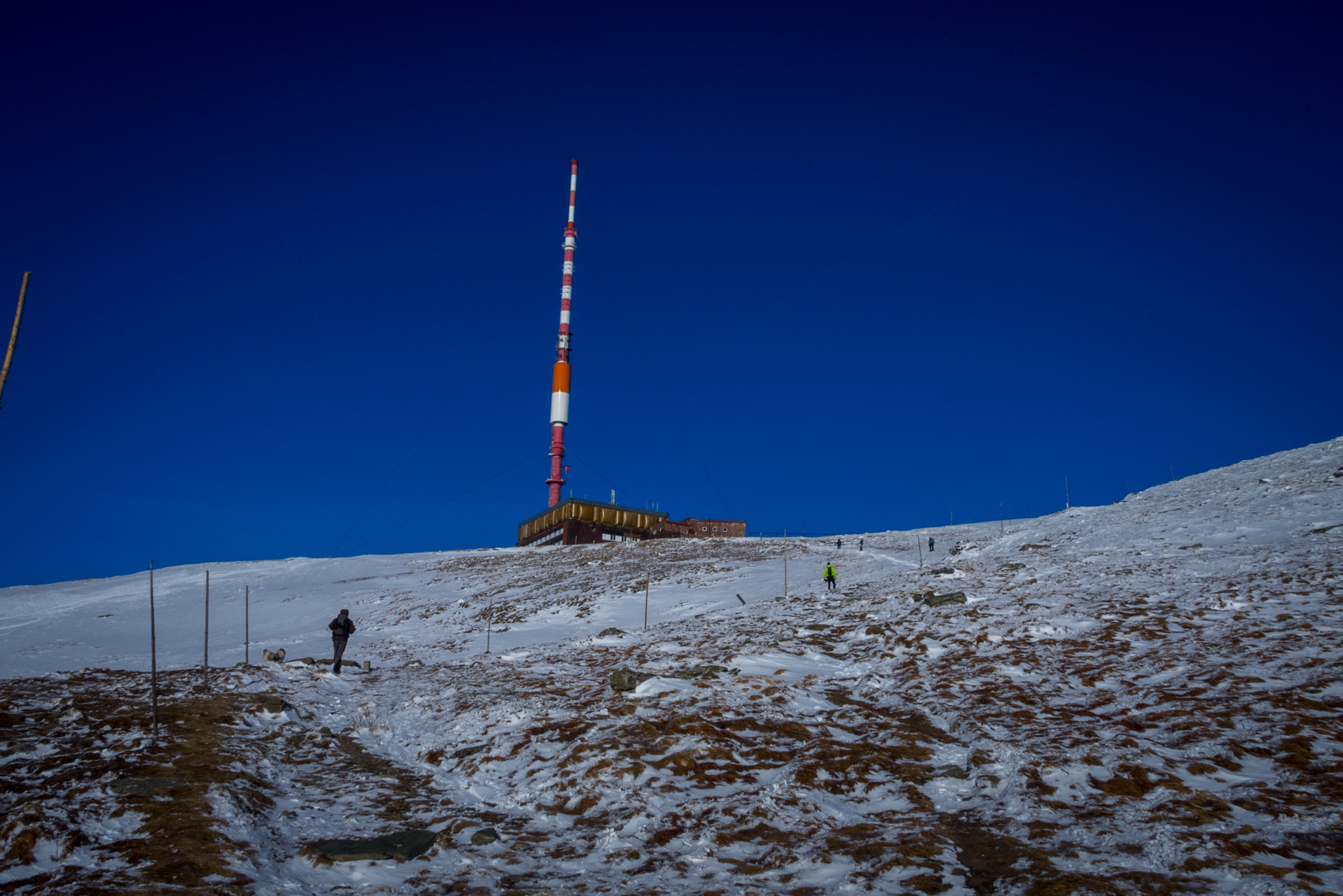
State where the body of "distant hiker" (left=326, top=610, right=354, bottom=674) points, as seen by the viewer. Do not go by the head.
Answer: away from the camera

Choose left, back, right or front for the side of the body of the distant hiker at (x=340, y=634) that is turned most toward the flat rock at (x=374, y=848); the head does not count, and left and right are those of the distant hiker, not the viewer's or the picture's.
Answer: back

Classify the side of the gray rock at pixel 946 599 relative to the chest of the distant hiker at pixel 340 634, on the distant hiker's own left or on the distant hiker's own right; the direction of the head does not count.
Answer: on the distant hiker's own right

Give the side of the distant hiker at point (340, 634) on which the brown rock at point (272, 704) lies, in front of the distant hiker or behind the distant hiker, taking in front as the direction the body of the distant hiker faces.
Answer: behind

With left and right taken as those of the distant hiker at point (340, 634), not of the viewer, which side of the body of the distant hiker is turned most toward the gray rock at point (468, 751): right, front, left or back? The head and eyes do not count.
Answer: back

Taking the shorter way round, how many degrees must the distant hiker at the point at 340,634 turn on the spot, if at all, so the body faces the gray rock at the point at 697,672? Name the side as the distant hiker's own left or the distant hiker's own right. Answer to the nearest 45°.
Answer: approximately 135° to the distant hiker's own right

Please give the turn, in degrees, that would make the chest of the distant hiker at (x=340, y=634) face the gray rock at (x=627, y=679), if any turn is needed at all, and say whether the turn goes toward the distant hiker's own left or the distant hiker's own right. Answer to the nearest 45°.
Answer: approximately 135° to the distant hiker's own right

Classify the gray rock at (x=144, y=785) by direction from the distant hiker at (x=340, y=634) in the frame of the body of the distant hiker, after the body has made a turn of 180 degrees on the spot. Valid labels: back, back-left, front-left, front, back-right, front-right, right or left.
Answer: front
